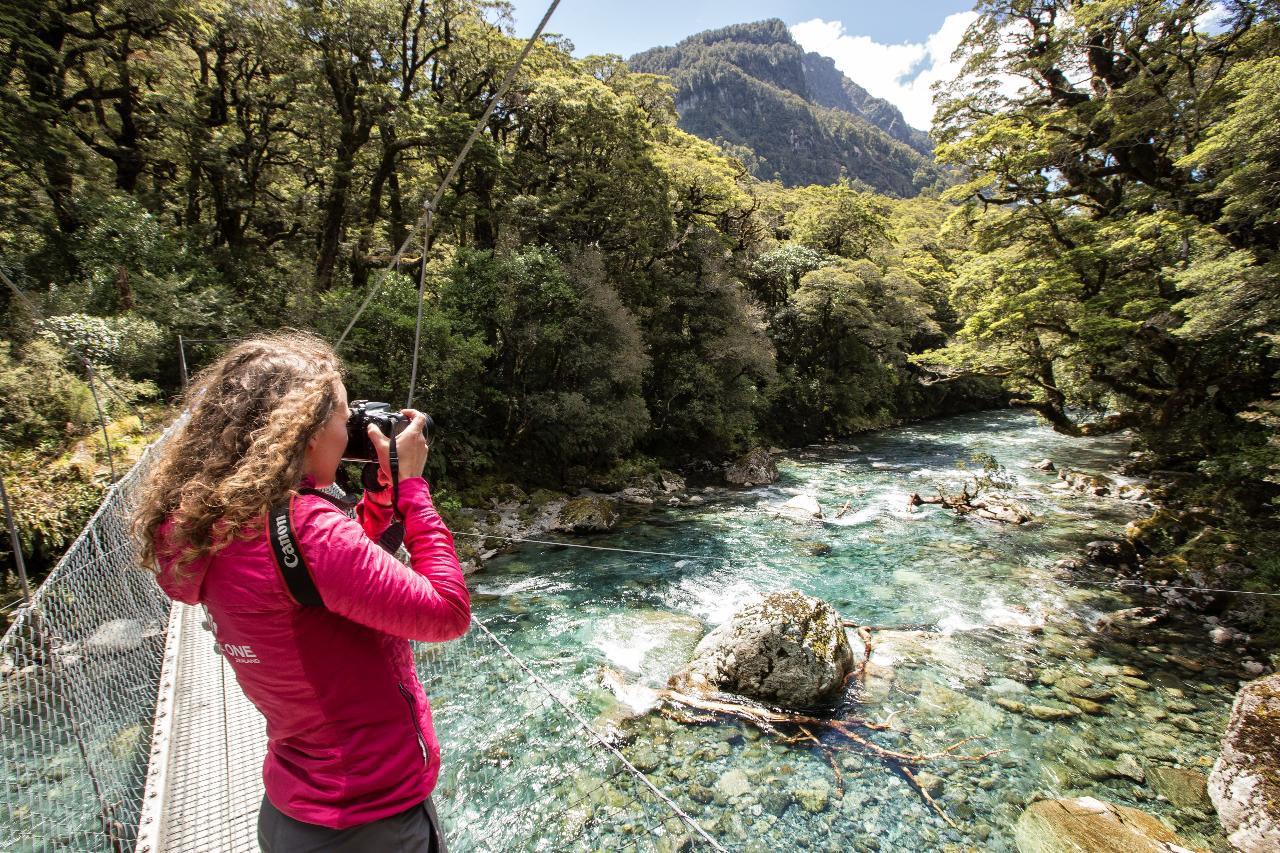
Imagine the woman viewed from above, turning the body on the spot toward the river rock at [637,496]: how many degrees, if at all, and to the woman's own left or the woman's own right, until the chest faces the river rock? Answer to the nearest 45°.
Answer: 0° — they already face it

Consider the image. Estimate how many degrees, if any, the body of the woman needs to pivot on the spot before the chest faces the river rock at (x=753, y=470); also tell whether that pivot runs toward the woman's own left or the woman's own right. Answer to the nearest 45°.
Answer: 0° — they already face it

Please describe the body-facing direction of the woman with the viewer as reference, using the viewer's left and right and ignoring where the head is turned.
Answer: facing away from the viewer and to the right of the viewer

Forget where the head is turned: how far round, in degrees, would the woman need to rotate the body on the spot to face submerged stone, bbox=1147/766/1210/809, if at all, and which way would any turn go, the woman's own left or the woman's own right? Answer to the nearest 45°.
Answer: approximately 45° to the woman's own right

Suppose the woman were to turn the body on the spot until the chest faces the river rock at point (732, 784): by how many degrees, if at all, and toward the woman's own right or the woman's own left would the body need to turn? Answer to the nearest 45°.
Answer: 0° — they already face it

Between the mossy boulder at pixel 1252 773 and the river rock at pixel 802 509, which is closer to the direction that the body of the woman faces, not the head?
the river rock

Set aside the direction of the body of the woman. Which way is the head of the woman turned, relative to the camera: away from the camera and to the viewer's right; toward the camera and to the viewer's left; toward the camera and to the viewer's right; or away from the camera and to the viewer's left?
away from the camera and to the viewer's right

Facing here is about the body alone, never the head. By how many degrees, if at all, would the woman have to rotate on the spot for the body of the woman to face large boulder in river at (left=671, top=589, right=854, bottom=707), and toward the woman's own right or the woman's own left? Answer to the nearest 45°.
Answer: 0° — they already face it
